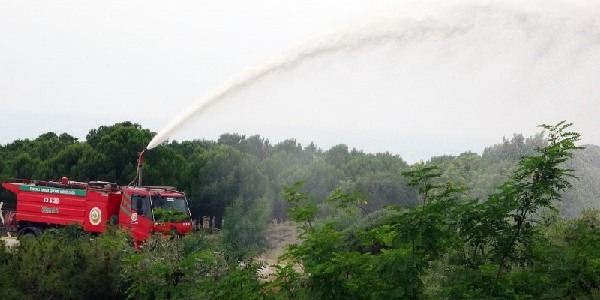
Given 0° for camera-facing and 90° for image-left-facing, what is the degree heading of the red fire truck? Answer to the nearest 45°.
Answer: approximately 315°
